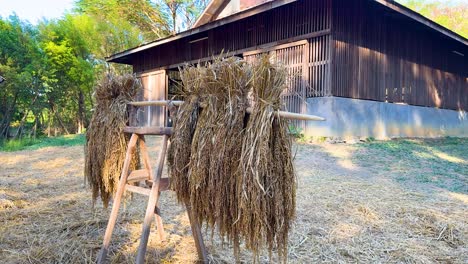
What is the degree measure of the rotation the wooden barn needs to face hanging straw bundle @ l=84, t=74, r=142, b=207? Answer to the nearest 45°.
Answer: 0° — it already faces it

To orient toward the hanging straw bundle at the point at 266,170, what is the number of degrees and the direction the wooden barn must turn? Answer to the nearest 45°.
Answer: approximately 45° to its left

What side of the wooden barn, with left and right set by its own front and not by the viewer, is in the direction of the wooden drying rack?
front

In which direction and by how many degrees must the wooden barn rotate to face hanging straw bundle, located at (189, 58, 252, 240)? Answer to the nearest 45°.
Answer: approximately 45° to its left

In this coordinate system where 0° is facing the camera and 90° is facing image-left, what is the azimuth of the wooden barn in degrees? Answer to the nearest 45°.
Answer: approximately 45°
